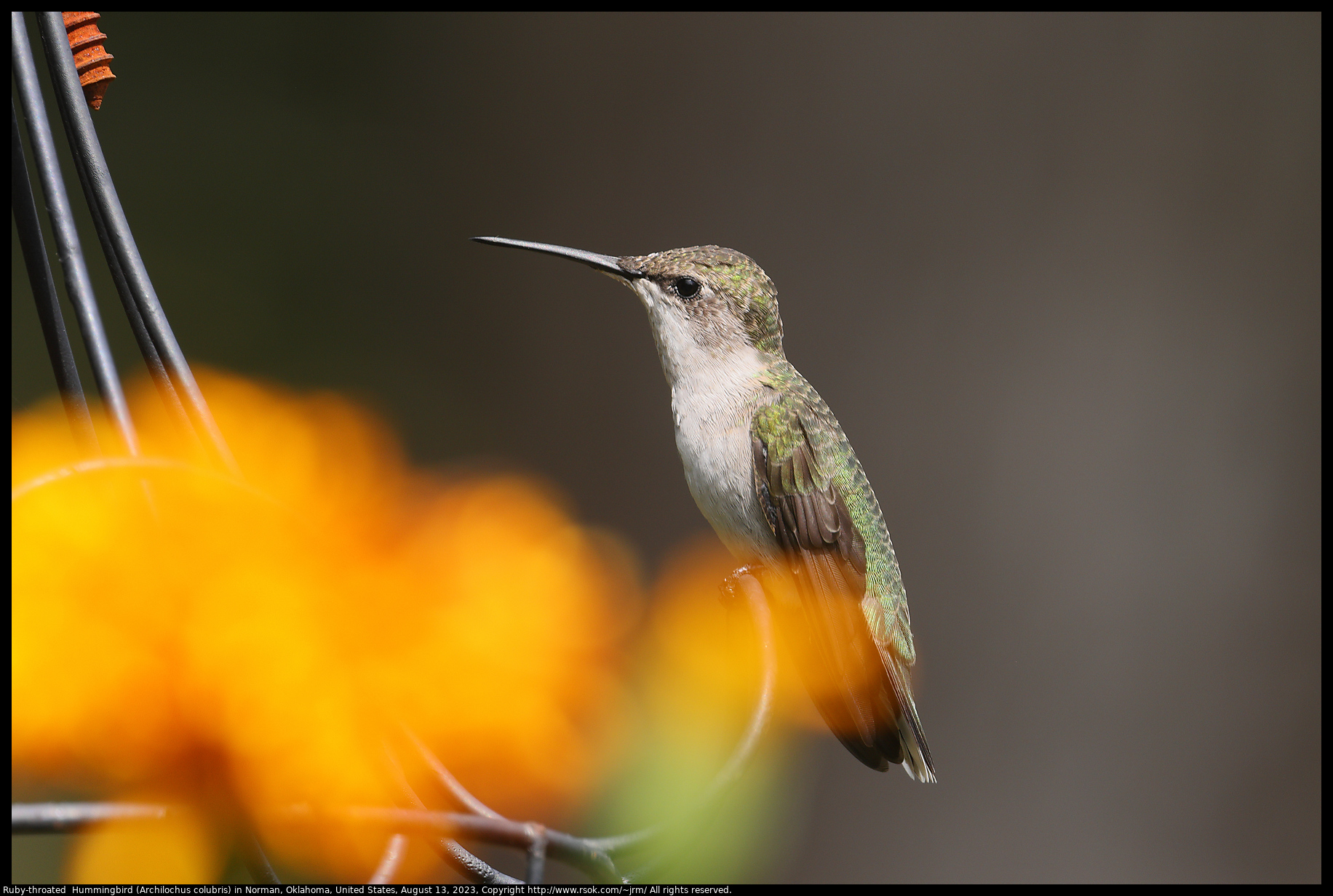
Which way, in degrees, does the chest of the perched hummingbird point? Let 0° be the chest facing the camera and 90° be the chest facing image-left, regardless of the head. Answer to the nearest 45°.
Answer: approximately 90°
